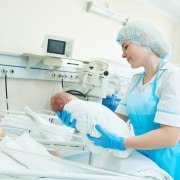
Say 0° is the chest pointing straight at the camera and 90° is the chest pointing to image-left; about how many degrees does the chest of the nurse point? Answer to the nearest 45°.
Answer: approximately 45°

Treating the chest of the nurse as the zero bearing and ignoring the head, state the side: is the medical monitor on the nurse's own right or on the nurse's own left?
on the nurse's own right

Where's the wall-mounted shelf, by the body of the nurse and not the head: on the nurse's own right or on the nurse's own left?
on the nurse's own right

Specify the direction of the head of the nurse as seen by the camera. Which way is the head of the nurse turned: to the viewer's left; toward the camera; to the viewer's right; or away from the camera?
to the viewer's left
